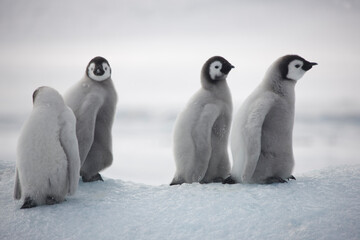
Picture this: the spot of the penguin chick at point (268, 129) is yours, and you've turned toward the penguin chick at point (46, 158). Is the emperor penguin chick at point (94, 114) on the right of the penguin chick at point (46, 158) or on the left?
right

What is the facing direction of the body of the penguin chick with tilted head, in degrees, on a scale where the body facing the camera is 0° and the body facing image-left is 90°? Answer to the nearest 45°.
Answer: approximately 270°

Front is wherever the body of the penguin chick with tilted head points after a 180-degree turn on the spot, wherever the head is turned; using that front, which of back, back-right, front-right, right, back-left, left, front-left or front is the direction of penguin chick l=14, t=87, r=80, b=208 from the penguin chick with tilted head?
front-left

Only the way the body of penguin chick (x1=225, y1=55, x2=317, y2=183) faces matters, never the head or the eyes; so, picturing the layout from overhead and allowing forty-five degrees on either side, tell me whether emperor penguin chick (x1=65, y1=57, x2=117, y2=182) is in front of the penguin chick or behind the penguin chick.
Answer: behind

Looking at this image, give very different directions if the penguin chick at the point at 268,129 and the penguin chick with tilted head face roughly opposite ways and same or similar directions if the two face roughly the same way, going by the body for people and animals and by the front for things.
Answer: same or similar directions

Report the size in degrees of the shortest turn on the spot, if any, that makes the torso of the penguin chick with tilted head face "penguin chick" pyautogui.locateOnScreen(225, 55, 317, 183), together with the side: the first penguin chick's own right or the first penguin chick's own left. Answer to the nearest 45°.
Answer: approximately 45° to the first penguin chick's own right

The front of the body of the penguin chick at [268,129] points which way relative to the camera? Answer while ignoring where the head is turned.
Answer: to the viewer's right

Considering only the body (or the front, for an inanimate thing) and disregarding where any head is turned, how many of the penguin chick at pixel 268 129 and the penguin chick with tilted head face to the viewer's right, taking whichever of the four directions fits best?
2

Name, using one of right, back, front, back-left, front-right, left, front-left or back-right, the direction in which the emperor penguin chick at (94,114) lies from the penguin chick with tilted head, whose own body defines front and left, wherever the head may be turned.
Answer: back

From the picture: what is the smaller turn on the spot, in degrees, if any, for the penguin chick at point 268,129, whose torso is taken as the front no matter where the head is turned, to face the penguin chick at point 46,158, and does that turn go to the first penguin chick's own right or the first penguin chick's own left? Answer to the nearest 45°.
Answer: approximately 135° to the first penguin chick's own right
